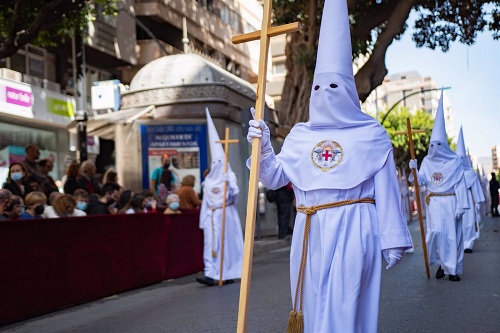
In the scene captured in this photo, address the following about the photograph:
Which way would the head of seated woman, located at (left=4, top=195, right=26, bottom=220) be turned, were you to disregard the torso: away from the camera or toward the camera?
toward the camera

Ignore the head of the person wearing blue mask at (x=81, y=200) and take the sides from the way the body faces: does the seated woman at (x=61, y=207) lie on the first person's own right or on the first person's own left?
on the first person's own right

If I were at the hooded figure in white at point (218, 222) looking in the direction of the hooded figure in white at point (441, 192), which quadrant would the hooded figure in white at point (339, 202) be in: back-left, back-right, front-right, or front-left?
front-right

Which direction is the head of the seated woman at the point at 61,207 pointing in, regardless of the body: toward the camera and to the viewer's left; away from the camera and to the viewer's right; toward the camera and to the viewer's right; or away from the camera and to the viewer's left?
toward the camera and to the viewer's right

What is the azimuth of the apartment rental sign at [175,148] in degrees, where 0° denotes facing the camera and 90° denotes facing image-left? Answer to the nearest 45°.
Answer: approximately 0°

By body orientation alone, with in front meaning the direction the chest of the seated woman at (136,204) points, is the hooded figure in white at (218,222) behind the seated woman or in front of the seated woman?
in front

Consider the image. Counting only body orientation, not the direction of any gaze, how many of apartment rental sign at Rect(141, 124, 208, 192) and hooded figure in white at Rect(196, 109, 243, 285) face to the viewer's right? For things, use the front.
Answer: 0

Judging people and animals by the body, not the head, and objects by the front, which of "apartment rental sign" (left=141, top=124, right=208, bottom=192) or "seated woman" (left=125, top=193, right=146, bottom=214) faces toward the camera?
the apartment rental sign

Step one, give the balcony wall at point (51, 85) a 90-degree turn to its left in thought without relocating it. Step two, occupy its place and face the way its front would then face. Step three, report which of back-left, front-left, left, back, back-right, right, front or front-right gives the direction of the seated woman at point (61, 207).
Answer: back-right

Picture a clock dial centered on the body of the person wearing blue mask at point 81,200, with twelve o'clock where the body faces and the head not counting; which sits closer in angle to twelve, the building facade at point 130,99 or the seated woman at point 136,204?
the seated woman
